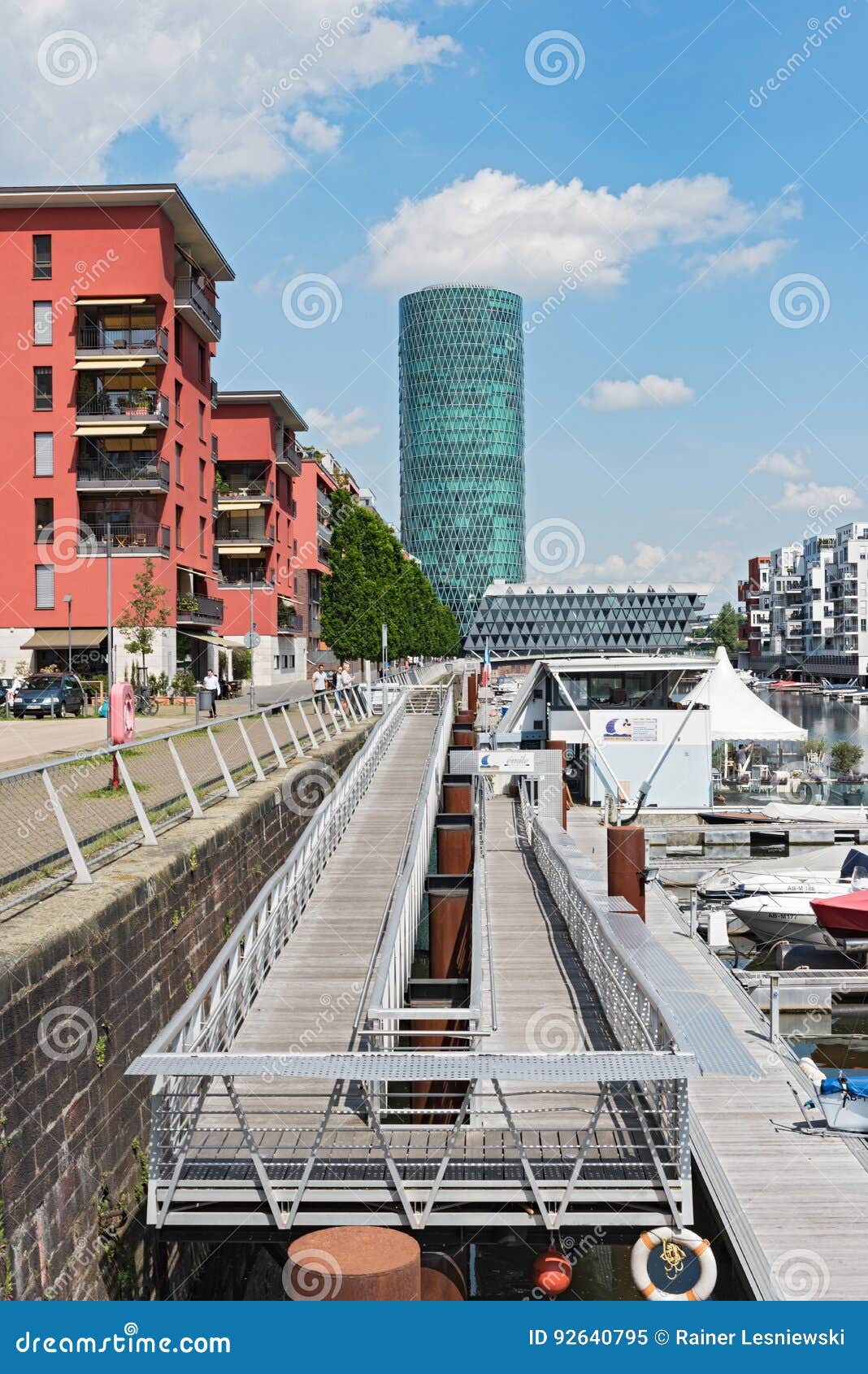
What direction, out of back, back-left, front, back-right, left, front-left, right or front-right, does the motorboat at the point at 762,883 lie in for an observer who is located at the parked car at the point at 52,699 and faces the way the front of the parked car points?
left

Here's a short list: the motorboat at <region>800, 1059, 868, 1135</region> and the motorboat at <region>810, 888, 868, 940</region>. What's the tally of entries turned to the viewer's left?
2

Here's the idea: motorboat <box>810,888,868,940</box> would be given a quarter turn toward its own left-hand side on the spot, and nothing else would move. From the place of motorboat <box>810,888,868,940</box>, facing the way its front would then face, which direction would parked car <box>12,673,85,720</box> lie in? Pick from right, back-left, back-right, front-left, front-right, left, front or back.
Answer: right

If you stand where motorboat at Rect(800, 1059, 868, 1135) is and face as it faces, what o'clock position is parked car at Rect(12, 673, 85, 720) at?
The parked car is roughly at 1 o'clock from the motorboat.

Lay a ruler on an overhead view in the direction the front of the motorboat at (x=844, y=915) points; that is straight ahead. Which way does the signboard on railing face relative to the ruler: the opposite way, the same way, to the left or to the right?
to the left

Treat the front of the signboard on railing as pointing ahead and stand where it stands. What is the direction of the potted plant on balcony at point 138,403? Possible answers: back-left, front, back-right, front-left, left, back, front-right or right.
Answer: back-right

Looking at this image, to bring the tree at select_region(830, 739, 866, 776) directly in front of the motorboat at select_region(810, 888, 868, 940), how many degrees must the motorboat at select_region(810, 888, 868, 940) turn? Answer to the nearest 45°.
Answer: approximately 90° to its right

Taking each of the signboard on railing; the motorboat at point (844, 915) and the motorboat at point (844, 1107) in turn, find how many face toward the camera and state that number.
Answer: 1

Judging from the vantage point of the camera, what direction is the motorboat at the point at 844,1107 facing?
facing to the left of the viewer

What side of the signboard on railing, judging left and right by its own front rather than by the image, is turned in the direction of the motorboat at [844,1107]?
front

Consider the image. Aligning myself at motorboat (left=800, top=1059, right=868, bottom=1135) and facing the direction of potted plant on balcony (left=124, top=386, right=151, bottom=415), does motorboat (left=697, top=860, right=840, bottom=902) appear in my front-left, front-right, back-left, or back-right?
front-right

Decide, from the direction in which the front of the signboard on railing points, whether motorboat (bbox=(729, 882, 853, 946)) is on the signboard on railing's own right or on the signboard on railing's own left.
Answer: on the signboard on railing's own left

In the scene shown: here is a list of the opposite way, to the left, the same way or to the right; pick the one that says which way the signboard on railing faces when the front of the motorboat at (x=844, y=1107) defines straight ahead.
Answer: to the left

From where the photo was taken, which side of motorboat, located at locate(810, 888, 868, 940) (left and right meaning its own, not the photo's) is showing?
left

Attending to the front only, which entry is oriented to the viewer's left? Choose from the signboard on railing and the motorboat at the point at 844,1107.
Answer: the motorboat

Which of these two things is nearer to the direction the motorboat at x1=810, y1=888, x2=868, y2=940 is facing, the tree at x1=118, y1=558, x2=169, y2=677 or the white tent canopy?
the tree

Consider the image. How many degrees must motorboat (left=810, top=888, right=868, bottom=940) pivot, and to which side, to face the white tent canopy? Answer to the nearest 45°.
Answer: approximately 90° to its right
